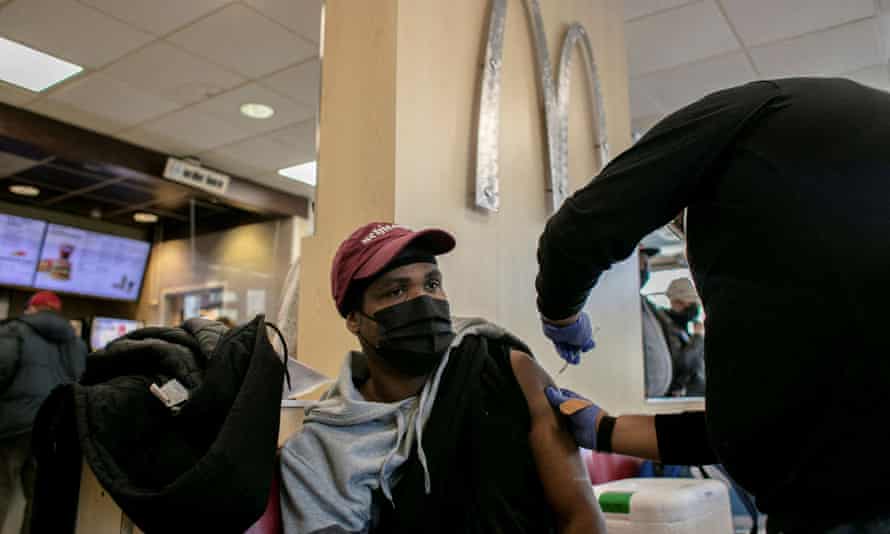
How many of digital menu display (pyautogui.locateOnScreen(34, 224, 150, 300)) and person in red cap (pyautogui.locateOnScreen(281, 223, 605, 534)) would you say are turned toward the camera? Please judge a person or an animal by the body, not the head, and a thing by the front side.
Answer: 2

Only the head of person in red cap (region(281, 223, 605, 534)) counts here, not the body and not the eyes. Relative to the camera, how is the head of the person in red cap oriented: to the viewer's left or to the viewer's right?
to the viewer's right

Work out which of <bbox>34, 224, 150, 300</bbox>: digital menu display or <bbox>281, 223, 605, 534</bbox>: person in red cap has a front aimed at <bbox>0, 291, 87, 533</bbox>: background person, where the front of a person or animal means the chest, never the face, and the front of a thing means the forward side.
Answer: the digital menu display

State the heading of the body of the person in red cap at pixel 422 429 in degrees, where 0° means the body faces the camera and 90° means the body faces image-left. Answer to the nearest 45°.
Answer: approximately 0°

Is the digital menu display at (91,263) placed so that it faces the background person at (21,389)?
yes

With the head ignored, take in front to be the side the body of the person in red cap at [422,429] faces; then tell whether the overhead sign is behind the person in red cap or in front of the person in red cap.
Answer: behind

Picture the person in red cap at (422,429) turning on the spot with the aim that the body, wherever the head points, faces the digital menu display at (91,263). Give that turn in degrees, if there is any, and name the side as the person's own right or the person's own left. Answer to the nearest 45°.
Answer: approximately 135° to the person's own right

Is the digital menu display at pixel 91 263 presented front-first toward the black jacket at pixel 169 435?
yes

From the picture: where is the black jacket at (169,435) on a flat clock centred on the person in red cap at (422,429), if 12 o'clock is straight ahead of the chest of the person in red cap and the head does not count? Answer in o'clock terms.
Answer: The black jacket is roughly at 2 o'clock from the person in red cap.
